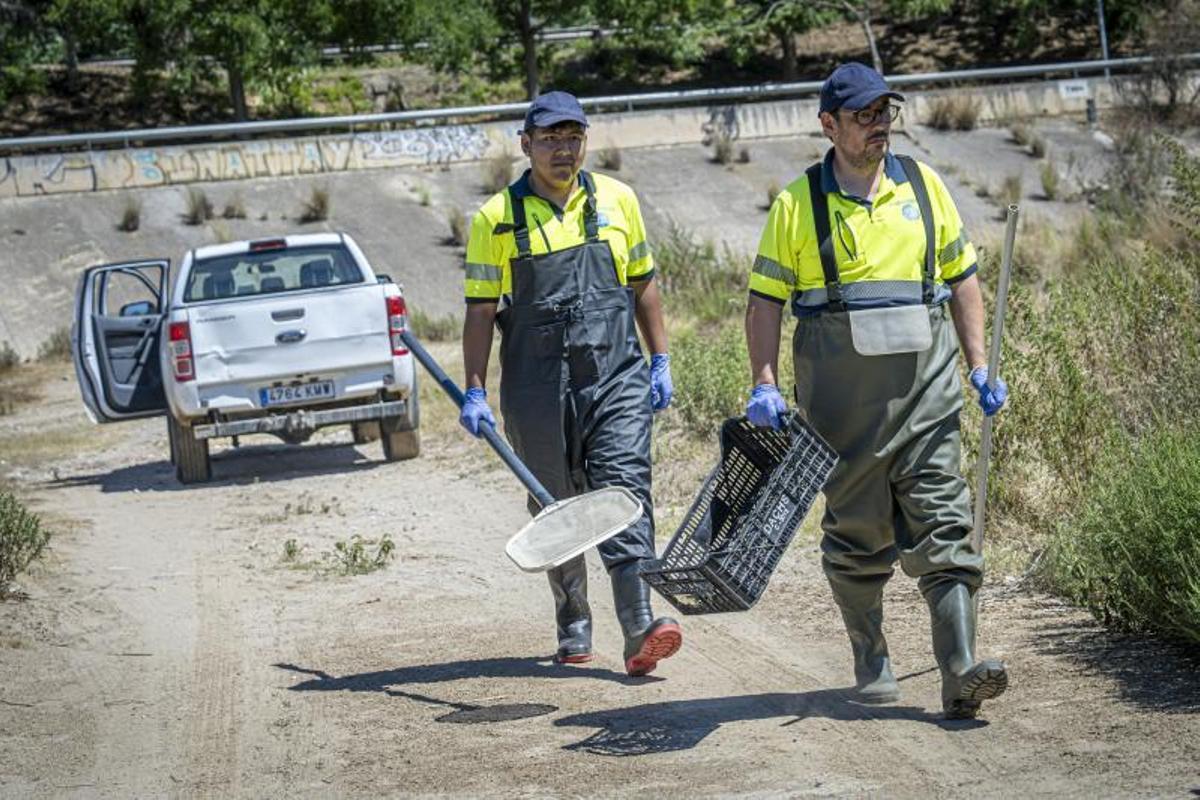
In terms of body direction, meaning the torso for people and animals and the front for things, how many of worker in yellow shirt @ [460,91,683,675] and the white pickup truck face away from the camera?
1

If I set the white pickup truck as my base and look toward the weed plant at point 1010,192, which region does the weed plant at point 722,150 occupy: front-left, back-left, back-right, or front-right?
front-left

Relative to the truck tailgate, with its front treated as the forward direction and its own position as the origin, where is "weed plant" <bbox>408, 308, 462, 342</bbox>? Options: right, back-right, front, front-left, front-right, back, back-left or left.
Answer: back

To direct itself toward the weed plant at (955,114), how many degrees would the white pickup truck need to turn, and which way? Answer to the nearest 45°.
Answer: approximately 45° to its right

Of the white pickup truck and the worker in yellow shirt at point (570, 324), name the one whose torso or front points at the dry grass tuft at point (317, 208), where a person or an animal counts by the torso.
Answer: the white pickup truck

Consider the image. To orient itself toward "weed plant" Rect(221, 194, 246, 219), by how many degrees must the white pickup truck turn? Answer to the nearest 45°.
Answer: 0° — it already faces it

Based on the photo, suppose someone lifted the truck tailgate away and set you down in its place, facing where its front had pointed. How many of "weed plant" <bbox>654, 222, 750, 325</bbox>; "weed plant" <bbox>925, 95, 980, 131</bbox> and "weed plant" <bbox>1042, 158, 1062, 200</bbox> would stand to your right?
0

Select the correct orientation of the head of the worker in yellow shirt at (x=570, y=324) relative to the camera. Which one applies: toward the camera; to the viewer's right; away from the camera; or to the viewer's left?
toward the camera

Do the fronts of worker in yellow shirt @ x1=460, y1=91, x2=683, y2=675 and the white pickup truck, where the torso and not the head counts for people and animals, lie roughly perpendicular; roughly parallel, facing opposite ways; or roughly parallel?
roughly parallel, facing opposite ways

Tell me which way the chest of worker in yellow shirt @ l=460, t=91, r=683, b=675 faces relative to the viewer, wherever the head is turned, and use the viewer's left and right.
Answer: facing the viewer

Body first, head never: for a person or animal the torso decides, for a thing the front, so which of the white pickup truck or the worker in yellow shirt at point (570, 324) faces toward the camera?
the worker in yellow shirt

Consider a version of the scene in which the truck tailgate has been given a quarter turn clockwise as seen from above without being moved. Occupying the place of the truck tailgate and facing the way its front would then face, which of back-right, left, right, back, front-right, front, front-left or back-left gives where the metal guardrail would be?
right

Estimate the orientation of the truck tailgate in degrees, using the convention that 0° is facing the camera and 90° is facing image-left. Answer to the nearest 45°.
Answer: approximately 0°

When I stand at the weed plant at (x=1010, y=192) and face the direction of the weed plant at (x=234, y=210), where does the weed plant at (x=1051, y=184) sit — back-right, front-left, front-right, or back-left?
back-right

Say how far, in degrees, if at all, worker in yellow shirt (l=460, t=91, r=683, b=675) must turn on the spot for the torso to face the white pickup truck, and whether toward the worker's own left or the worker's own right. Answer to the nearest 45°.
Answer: approximately 180°

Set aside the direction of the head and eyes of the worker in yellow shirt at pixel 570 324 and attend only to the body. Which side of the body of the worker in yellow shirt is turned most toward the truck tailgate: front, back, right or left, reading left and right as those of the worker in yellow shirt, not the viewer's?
back

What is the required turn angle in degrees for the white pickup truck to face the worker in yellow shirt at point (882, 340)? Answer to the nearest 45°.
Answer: approximately 180°

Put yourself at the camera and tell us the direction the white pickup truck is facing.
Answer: facing away from the viewer
